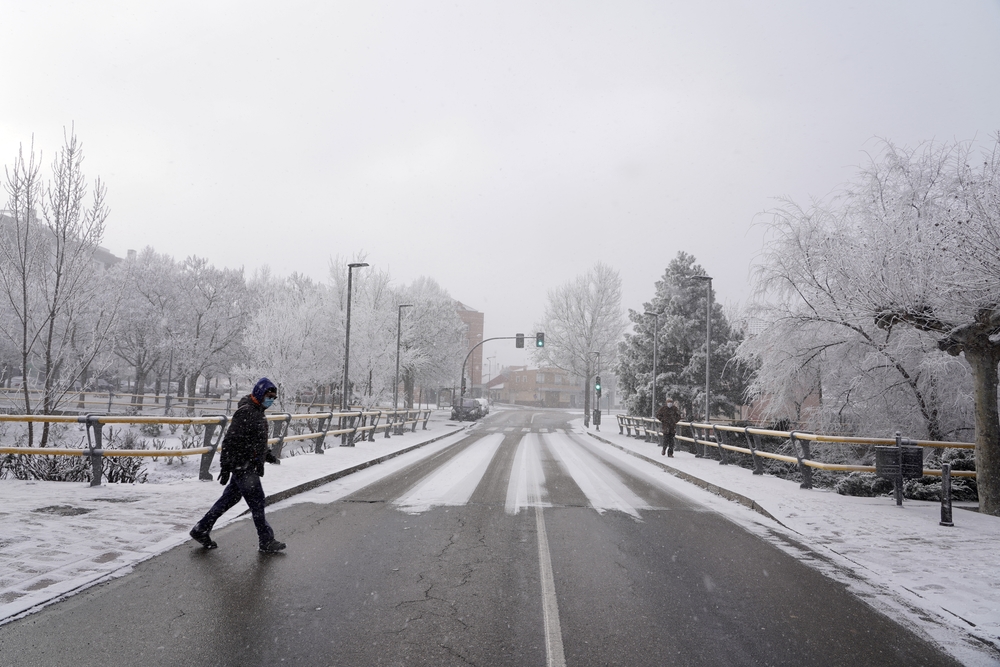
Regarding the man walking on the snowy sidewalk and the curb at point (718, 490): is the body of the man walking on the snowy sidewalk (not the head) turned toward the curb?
yes

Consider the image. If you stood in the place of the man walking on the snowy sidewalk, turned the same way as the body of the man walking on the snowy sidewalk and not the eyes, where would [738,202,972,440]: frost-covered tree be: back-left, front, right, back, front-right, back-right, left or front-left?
front-left

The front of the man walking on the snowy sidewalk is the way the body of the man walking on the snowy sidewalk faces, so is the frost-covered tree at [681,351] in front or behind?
behind

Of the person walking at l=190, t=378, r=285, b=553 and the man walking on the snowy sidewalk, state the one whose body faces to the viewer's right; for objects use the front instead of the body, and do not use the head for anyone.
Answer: the person walking

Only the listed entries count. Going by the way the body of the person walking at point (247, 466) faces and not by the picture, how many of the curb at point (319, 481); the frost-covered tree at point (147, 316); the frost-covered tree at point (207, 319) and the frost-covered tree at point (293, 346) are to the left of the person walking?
4

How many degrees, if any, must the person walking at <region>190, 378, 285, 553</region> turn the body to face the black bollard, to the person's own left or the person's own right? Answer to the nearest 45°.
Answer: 0° — they already face it

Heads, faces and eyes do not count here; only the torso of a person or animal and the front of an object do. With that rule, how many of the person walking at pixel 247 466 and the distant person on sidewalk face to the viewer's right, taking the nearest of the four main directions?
1

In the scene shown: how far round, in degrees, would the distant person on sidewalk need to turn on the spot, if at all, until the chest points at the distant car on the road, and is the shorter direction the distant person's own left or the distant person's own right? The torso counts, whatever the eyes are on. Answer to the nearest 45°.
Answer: approximately 135° to the distant person's own right

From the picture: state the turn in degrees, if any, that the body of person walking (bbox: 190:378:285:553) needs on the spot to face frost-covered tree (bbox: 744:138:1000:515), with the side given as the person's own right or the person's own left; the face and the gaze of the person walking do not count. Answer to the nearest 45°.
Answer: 0° — they already face it

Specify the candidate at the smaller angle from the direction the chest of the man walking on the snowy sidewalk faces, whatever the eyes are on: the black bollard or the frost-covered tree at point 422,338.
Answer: the black bollard

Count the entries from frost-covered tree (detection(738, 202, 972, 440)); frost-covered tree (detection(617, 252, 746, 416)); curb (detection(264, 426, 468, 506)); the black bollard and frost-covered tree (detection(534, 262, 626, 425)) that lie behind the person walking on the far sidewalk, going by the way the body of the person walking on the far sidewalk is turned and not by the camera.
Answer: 2

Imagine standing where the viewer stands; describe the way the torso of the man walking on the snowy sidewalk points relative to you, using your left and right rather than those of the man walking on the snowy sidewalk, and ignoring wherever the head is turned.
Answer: facing the viewer
